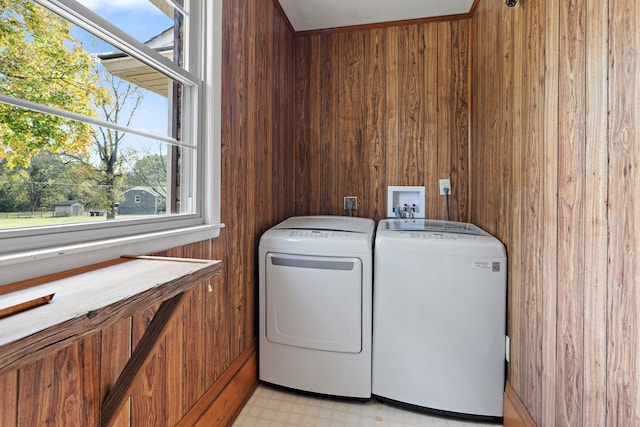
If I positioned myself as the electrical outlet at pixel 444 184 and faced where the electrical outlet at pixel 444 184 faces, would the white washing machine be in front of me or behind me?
in front

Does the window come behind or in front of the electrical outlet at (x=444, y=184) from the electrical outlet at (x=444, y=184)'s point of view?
in front

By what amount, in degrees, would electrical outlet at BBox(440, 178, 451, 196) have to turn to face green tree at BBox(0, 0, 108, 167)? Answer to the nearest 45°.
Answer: approximately 135° to its right

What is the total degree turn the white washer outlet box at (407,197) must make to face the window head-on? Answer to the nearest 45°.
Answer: approximately 45° to its right

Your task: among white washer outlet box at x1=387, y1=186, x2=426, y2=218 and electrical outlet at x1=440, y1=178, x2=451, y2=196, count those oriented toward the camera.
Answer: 2

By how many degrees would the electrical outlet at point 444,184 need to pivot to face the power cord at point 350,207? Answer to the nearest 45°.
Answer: approximately 90° to its right
